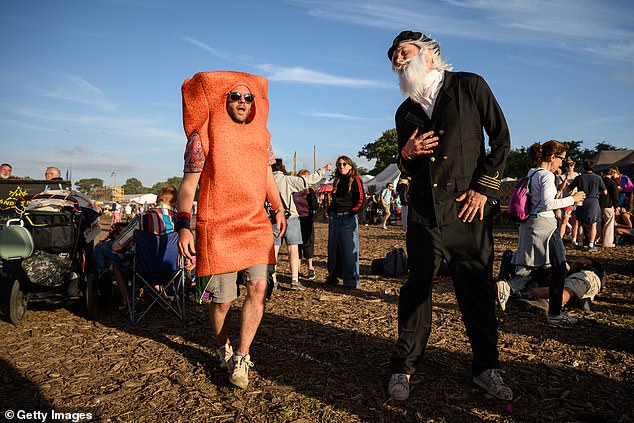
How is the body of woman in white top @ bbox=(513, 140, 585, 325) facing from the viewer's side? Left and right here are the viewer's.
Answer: facing to the right of the viewer

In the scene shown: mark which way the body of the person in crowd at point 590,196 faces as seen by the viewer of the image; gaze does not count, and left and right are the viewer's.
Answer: facing away from the viewer

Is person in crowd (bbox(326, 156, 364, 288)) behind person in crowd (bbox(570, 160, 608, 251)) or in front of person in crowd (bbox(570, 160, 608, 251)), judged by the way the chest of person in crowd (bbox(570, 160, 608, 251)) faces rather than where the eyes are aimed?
behind

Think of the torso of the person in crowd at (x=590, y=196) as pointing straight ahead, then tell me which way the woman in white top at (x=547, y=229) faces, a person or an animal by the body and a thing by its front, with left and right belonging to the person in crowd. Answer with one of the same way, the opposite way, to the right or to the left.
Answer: to the right

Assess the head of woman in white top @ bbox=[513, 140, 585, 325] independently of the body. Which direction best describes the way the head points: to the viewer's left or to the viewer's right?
to the viewer's right

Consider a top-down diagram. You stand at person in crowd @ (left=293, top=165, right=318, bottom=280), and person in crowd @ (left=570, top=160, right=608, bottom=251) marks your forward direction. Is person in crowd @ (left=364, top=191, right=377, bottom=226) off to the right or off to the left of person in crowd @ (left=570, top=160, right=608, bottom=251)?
left

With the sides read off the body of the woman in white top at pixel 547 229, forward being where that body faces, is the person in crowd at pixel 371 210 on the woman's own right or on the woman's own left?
on the woman's own left

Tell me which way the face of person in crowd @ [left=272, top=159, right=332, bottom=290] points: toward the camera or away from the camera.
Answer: away from the camera
